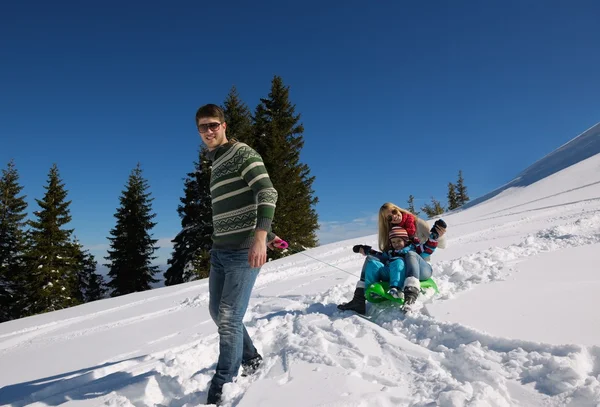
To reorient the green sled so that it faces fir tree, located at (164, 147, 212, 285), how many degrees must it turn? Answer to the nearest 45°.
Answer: approximately 90° to its right

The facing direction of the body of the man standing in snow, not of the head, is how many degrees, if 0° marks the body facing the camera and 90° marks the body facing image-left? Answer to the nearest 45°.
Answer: approximately 45°

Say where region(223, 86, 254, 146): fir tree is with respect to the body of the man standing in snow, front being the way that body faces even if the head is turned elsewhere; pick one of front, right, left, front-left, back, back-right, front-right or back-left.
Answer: back-right

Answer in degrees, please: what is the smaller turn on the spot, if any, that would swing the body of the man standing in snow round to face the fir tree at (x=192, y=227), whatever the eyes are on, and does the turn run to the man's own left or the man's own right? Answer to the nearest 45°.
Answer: approximately 135° to the man's own right

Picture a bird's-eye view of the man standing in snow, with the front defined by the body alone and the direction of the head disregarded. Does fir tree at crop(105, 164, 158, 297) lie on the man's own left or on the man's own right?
on the man's own right

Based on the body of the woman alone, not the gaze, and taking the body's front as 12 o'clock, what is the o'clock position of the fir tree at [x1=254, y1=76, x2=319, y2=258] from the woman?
The fir tree is roughly at 4 o'clock from the woman.

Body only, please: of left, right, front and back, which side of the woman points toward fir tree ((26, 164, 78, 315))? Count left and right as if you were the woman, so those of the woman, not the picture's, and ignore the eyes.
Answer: right

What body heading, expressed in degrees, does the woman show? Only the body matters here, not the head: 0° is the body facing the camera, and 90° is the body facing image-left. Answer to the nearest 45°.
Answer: approximately 45°

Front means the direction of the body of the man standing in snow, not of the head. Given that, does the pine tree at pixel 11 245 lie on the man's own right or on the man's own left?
on the man's own right

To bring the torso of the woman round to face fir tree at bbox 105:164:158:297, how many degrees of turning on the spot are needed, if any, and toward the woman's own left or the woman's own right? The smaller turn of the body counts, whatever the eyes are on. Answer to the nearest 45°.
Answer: approximately 90° to the woman's own right

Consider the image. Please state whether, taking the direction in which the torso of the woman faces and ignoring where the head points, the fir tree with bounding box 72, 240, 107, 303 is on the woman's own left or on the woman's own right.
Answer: on the woman's own right
